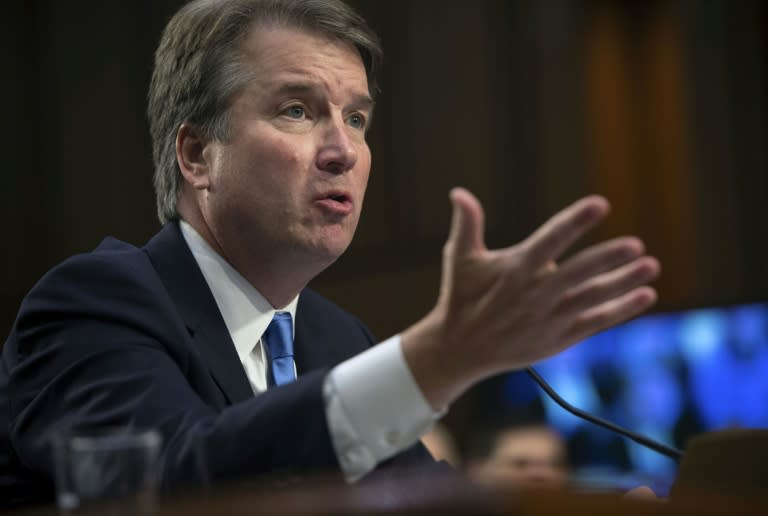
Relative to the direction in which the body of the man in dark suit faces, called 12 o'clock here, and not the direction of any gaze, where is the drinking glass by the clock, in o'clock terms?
The drinking glass is roughly at 2 o'clock from the man in dark suit.

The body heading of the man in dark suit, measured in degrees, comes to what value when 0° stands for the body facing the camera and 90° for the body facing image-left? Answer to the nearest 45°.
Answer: approximately 315°
